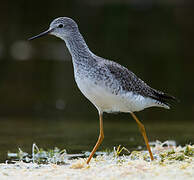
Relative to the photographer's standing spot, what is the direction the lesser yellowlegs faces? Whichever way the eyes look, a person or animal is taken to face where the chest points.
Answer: facing to the left of the viewer
